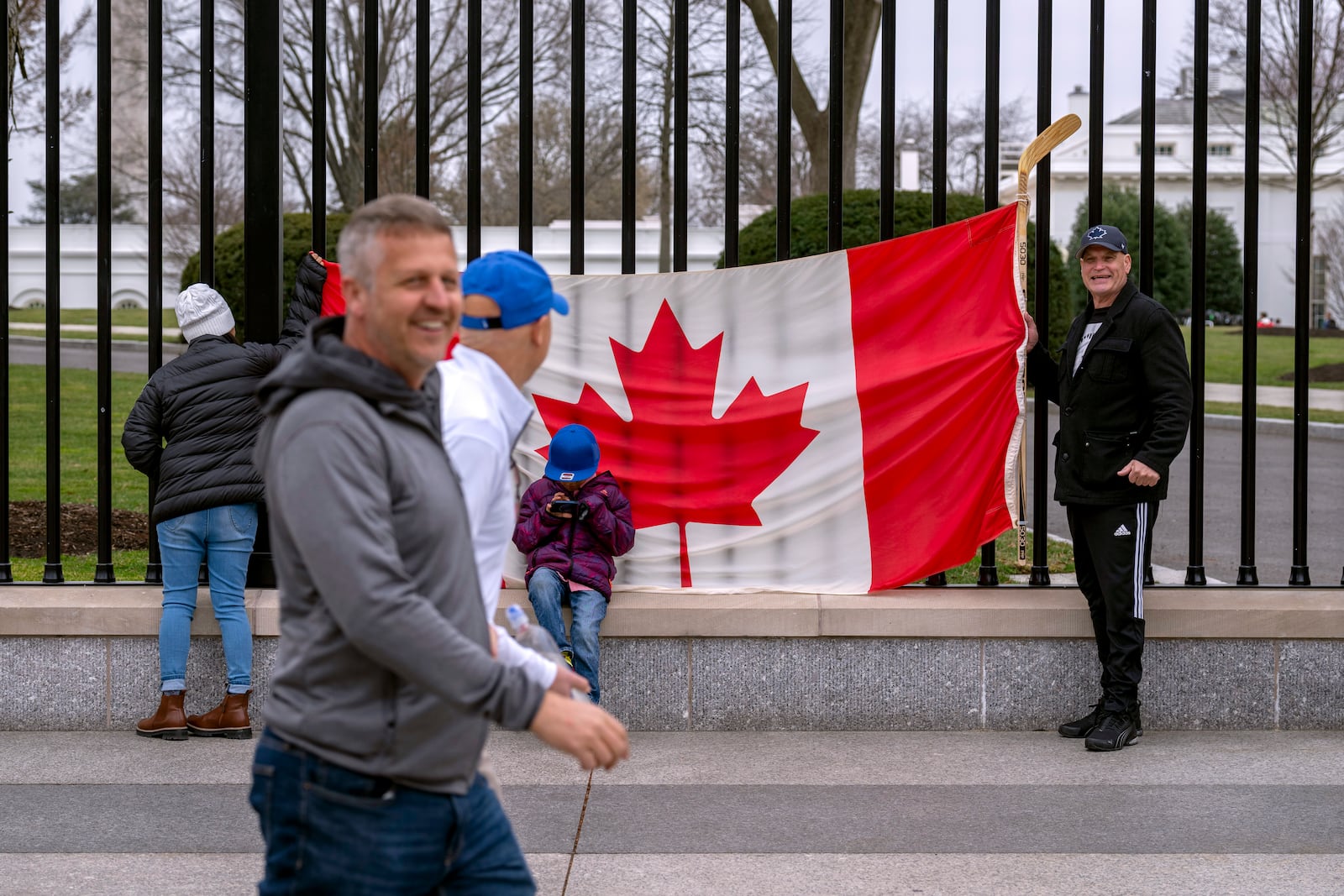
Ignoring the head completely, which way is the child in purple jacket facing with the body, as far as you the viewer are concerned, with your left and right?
facing the viewer

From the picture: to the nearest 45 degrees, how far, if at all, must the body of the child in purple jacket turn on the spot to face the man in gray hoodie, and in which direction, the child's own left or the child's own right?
0° — they already face them

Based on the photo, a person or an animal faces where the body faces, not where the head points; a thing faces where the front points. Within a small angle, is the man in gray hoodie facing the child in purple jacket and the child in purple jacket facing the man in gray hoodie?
no

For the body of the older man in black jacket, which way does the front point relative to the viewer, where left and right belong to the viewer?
facing the viewer and to the left of the viewer

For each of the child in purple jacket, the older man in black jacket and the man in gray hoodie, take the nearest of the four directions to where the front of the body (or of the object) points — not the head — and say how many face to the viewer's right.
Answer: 1

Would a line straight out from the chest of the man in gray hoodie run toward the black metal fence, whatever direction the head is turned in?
no

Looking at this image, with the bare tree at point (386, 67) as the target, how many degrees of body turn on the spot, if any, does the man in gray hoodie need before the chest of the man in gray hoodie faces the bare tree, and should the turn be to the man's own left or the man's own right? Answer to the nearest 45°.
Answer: approximately 90° to the man's own left

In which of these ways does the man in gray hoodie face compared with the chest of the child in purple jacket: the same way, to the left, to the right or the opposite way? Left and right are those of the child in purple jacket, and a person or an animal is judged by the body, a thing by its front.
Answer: to the left

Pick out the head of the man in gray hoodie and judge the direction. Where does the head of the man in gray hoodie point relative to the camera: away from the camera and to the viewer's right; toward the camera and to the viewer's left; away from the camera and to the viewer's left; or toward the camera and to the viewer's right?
toward the camera and to the viewer's right

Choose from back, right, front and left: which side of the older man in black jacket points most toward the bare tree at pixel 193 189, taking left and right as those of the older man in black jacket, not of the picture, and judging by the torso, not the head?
right

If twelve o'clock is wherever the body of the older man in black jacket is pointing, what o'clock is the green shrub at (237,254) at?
The green shrub is roughly at 3 o'clock from the older man in black jacket.

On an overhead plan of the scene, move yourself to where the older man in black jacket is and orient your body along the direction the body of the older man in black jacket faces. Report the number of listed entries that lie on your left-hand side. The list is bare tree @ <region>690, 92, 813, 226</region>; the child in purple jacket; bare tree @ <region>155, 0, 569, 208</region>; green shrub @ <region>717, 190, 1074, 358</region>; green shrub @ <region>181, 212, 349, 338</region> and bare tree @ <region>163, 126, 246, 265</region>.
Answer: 0

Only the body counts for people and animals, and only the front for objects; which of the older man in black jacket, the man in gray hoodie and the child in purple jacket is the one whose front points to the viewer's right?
the man in gray hoodie

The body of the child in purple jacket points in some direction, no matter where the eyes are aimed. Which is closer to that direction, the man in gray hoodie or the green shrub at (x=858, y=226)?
the man in gray hoodie

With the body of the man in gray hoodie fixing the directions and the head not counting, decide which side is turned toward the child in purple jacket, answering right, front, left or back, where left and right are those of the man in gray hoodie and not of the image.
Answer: left

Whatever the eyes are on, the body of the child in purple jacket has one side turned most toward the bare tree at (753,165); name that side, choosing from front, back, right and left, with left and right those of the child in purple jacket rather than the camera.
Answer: back

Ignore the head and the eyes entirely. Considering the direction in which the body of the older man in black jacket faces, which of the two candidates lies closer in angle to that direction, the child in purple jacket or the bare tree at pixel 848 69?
the child in purple jacket

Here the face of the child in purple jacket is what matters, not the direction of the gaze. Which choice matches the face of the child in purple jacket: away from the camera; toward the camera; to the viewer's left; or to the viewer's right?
toward the camera

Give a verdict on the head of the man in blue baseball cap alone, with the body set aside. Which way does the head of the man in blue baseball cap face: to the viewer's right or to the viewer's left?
to the viewer's right

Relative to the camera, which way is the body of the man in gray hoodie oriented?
to the viewer's right
